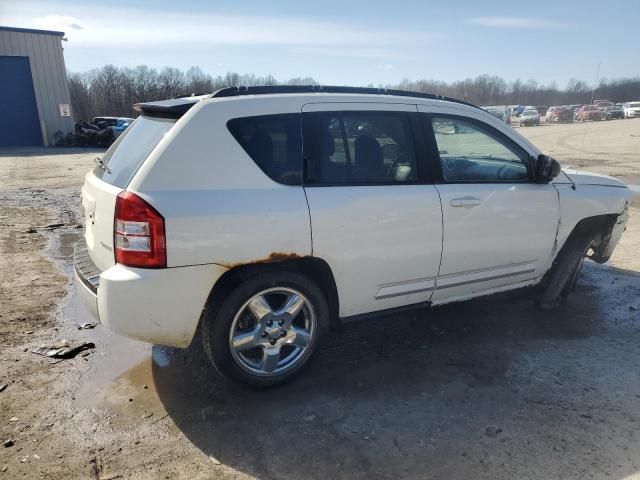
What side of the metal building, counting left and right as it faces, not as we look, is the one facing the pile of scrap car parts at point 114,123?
left

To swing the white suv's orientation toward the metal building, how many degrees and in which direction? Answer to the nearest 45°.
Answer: approximately 90° to its left

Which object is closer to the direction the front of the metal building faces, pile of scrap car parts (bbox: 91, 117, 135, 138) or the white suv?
the white suv

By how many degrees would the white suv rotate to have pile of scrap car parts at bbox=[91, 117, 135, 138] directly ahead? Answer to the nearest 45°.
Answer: approximately 90° to its left

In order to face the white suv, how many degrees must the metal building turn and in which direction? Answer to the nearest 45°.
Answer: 0° — it already faces it

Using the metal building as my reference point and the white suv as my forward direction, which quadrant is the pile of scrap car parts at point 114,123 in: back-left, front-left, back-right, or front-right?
front-left

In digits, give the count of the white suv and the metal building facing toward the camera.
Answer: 1

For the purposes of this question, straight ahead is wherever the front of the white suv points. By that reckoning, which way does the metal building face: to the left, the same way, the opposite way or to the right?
to the right

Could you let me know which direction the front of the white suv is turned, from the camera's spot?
facing away from the viewer and to the right of the viewer

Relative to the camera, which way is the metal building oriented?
toward the camera

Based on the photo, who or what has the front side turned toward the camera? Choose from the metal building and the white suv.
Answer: the metal building
